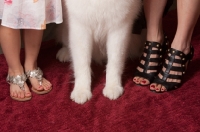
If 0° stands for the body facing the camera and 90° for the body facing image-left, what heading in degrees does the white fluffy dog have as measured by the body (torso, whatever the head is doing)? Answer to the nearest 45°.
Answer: approximately 0°
